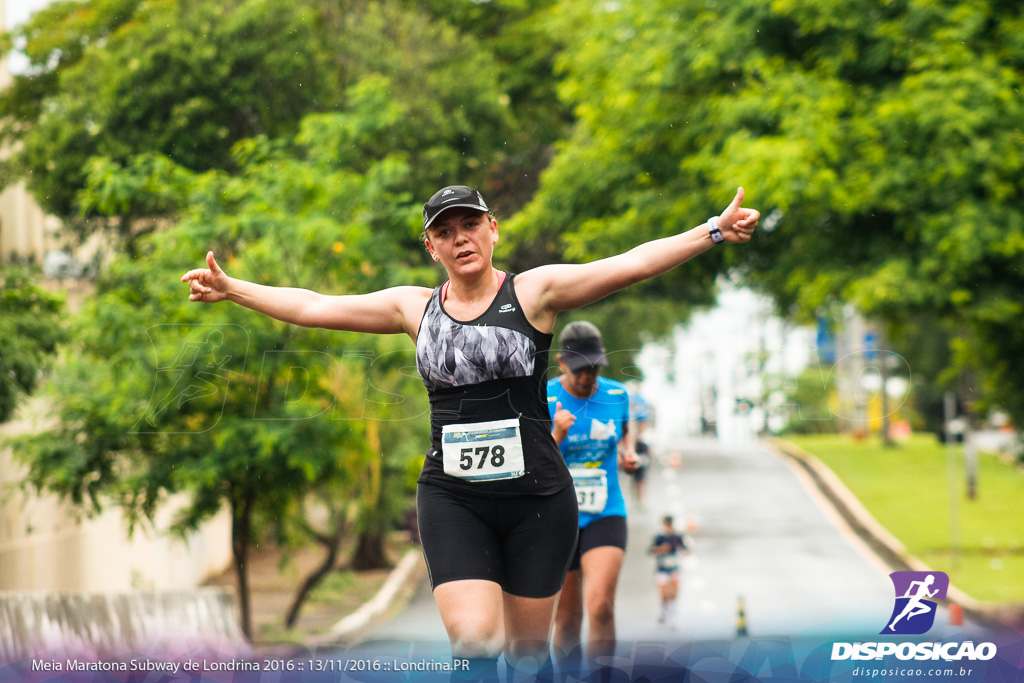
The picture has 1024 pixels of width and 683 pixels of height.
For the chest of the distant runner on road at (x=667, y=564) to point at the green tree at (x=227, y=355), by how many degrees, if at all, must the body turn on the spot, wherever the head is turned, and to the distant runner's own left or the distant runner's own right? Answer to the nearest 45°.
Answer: approximately 45° to the distant runner's own right

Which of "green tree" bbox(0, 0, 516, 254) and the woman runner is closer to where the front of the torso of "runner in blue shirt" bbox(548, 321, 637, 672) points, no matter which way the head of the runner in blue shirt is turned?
the woman runner

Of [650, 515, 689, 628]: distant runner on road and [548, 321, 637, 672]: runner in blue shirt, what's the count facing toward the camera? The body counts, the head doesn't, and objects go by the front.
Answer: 2

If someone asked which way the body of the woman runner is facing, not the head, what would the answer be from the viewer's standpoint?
toward the camera

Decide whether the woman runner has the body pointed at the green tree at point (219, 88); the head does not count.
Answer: no

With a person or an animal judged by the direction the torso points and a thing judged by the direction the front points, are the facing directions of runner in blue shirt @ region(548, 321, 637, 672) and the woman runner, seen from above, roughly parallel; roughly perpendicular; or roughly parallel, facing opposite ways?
roughly parallel

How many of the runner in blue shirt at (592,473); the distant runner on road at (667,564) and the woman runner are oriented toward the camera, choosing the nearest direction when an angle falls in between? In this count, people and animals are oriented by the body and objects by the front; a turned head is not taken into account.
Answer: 3

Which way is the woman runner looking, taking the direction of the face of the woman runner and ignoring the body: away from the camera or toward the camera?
toward the camera

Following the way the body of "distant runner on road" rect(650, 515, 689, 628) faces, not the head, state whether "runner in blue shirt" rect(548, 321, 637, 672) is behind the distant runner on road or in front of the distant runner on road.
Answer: in front

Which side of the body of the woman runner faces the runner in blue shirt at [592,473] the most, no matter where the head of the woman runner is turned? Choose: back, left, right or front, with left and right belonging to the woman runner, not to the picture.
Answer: back

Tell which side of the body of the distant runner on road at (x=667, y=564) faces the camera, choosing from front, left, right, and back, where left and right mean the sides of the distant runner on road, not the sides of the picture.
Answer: front

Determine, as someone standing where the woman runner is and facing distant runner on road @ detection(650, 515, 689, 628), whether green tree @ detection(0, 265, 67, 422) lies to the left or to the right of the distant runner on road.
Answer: left
